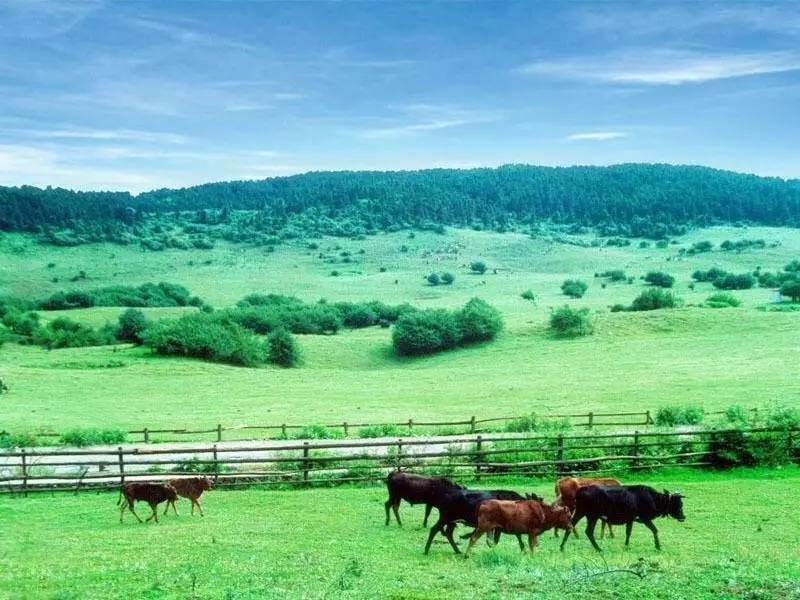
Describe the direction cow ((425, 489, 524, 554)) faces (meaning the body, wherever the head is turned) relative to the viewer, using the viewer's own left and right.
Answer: facing to the right of the viewer

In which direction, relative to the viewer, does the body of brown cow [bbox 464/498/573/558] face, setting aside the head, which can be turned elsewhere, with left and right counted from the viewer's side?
facing to the right of the viewer

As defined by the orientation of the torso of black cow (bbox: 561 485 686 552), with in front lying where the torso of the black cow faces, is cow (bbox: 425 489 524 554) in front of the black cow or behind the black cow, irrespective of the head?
behind

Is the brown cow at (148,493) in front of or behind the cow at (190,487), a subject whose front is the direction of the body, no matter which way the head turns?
behind

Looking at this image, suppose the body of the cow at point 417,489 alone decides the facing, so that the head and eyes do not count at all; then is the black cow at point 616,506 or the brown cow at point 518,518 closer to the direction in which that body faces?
the black cow

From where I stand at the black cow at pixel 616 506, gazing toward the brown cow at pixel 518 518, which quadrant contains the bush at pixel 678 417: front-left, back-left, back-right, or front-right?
back-right

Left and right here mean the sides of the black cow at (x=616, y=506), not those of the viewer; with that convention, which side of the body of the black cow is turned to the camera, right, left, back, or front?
right

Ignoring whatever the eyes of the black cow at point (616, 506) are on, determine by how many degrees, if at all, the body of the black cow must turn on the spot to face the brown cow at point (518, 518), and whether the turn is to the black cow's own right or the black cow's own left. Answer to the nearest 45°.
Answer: approximately 135° to the black cow's own right
